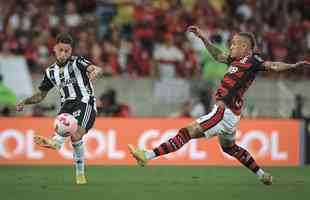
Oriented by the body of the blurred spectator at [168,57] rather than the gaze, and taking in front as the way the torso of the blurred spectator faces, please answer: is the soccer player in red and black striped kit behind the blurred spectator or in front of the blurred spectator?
in front

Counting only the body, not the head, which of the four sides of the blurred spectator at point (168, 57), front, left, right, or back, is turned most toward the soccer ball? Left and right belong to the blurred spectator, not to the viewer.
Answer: front

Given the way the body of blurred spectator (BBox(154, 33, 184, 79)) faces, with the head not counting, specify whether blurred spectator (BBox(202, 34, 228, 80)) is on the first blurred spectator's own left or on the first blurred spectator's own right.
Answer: on the first blurred spectator's own left

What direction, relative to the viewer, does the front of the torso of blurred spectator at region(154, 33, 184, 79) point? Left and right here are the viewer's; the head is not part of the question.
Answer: facing the viewer

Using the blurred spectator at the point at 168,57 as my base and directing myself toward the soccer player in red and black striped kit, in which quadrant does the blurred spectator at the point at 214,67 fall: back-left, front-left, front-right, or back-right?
front-left

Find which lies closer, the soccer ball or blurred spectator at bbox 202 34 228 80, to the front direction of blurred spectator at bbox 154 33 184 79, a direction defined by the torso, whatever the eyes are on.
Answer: the soccer ball

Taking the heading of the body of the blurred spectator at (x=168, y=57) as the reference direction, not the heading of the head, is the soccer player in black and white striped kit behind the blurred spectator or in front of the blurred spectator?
in front

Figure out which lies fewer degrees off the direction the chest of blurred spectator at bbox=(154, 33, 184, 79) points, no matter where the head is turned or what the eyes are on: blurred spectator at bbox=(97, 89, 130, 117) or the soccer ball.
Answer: the soccer ball

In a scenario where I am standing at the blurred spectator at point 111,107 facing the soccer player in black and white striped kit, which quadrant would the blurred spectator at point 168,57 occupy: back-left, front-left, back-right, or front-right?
back-left
